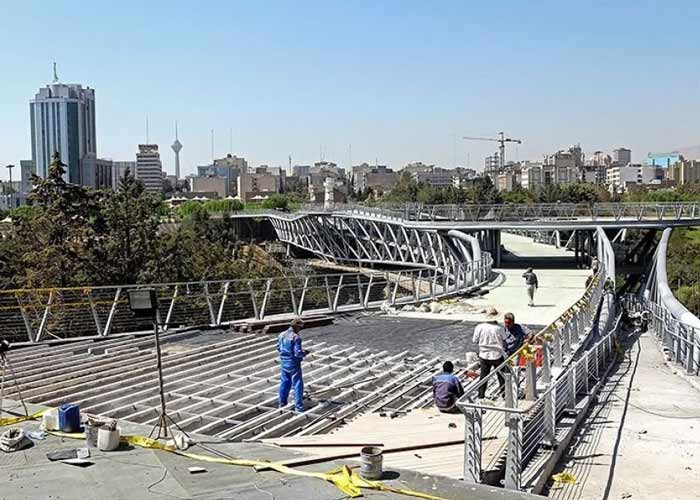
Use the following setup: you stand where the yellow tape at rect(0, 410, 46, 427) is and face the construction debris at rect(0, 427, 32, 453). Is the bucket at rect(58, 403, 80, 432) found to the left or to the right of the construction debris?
left

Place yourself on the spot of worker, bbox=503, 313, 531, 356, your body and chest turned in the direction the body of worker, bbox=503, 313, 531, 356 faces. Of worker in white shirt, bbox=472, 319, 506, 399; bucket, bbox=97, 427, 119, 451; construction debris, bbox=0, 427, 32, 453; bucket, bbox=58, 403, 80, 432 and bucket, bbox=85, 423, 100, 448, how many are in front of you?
5

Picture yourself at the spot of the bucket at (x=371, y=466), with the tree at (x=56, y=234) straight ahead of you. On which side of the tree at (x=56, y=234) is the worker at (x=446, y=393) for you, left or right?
right

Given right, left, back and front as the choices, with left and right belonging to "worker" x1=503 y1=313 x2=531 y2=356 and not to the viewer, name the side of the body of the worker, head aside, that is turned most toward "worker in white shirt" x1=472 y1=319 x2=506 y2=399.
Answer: front

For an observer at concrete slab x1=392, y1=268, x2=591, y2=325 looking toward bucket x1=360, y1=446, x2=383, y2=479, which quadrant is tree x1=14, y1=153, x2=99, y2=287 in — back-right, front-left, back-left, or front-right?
back-right

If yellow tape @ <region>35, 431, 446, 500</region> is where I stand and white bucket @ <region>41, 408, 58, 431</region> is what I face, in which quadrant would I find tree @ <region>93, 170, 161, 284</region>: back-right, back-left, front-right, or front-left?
front-right

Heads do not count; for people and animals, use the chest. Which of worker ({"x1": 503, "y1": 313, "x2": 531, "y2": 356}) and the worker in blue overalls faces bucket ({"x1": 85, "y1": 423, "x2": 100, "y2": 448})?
the worker

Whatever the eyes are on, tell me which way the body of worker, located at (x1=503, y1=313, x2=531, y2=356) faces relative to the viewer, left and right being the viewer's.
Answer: facing the viewer and to the left of the viewer

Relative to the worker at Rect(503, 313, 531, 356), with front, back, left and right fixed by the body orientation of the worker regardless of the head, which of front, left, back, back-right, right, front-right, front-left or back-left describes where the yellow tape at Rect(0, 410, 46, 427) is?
front

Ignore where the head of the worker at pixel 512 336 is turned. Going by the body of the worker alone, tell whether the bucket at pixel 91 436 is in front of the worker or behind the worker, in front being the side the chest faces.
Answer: in front
